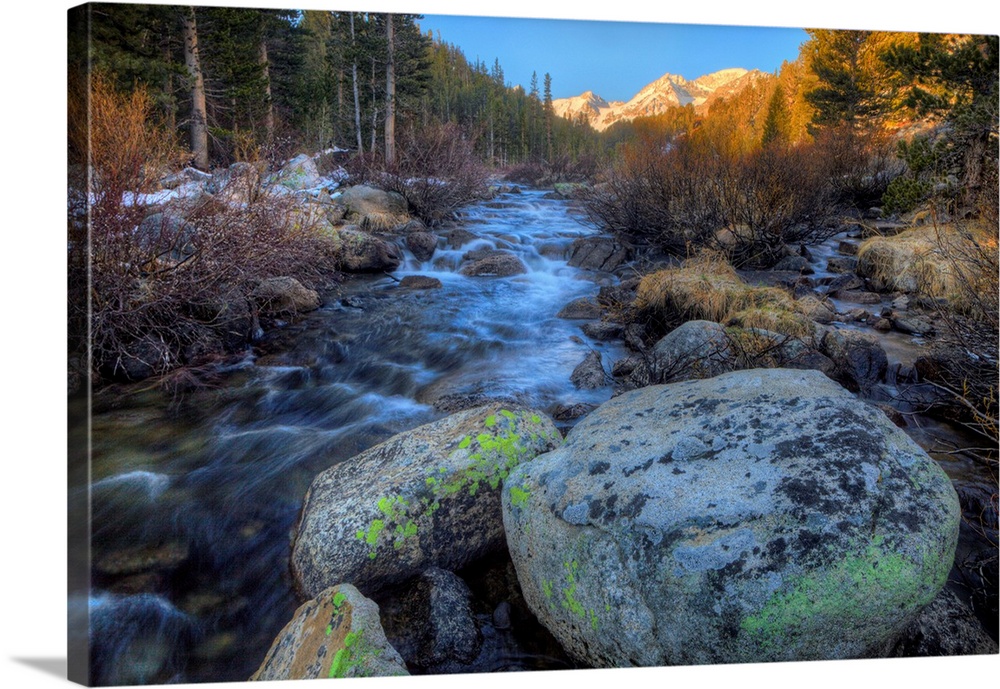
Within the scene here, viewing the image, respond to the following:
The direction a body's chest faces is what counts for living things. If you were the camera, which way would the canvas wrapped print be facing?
facing the viewer and to the right of the viewer
